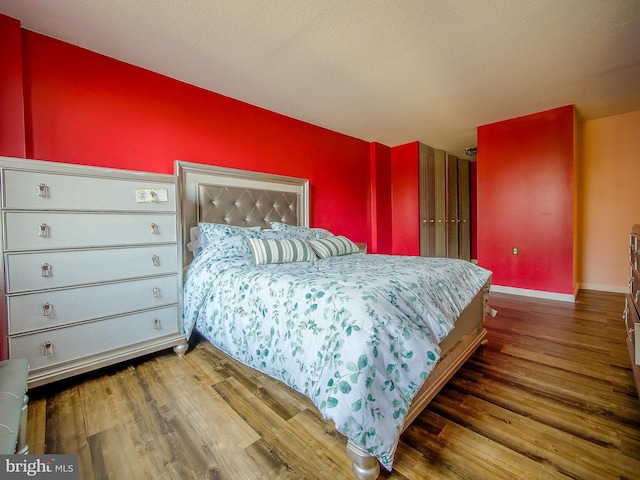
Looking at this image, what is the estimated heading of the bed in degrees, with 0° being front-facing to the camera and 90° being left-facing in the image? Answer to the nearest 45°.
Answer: approximately 315°
